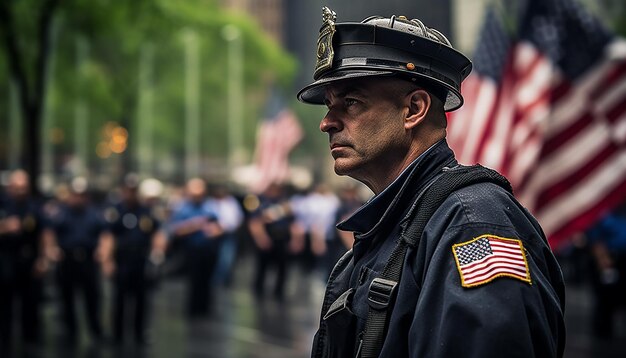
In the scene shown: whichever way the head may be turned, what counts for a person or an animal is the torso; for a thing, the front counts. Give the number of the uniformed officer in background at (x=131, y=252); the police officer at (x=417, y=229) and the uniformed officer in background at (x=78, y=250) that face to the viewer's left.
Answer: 1

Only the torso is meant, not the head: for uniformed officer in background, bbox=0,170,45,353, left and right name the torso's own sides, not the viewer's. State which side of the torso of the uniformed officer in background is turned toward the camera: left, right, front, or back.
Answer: front

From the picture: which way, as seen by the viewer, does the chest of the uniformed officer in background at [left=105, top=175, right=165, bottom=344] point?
toward the camera

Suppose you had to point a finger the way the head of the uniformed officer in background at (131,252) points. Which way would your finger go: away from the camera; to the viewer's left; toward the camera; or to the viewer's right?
toward the camera

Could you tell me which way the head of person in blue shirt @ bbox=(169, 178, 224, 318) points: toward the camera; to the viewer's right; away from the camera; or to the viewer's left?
toward the camera

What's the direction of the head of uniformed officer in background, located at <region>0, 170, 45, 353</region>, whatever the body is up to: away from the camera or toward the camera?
toward the camera

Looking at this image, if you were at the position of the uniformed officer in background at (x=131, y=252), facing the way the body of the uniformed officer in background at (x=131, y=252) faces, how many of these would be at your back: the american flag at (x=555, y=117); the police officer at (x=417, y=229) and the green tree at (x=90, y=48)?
1

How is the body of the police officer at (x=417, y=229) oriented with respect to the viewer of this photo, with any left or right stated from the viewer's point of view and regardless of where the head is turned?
facing to the left of the viewer

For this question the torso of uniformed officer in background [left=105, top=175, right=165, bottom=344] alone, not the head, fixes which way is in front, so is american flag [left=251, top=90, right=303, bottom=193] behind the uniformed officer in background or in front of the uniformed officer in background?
behind

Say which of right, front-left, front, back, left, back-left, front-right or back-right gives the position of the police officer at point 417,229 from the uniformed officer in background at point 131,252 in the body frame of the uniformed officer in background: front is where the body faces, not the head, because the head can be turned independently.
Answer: front

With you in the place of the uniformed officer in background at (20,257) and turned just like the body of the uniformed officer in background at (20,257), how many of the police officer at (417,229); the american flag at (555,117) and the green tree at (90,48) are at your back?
1

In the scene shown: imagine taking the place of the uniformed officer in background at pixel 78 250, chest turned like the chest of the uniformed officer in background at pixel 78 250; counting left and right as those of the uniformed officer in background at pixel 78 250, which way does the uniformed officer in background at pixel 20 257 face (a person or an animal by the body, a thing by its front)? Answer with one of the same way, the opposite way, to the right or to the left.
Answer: the same way
